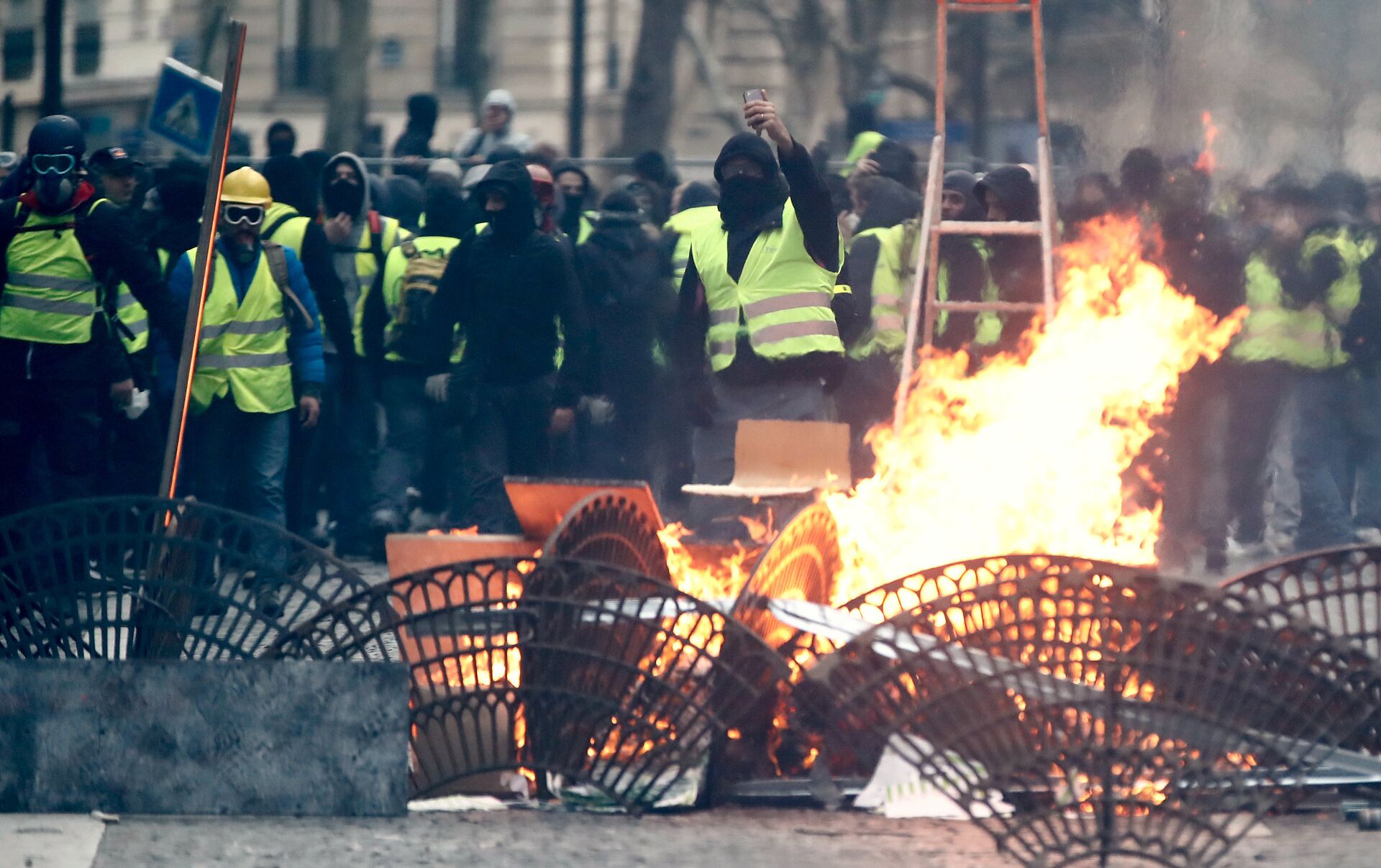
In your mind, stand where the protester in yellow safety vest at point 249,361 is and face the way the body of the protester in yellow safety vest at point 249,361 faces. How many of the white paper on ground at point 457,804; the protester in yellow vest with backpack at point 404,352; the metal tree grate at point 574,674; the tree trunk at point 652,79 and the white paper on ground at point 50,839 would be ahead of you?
3

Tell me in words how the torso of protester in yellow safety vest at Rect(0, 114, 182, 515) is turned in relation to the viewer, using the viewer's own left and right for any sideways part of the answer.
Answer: facing the viewer

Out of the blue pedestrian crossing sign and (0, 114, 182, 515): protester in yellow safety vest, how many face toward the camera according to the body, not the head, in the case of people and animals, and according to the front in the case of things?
2

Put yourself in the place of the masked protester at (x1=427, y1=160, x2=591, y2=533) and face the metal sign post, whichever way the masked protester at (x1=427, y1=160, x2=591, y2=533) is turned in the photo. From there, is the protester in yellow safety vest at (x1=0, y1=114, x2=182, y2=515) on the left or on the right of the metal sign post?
right

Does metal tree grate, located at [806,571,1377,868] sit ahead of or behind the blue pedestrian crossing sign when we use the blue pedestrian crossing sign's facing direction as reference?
ahead

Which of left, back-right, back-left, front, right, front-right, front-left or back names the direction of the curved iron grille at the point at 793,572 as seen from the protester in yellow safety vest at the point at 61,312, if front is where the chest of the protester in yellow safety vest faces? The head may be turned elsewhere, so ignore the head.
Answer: front-left

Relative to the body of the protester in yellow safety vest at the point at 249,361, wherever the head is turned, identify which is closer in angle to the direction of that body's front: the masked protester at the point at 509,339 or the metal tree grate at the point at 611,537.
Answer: the metal tree grate

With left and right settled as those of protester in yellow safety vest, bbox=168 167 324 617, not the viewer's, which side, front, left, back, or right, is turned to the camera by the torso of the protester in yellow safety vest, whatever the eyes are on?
front

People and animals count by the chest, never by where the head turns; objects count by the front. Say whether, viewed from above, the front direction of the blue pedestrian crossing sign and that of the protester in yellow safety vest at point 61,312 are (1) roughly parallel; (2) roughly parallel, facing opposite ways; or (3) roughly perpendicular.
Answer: roughly parallel

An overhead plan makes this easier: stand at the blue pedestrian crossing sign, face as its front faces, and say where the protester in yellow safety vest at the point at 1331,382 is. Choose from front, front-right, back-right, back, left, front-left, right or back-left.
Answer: left

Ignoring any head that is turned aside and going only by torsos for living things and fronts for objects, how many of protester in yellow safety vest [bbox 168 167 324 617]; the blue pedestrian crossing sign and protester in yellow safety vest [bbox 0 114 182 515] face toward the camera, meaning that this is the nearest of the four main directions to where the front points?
3

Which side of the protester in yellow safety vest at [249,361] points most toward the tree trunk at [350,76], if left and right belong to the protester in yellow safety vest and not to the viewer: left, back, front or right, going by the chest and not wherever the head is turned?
back

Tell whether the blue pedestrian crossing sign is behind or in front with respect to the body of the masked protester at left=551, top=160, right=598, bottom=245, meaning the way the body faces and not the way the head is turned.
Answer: behind

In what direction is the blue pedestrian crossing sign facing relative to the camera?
toward the camera
